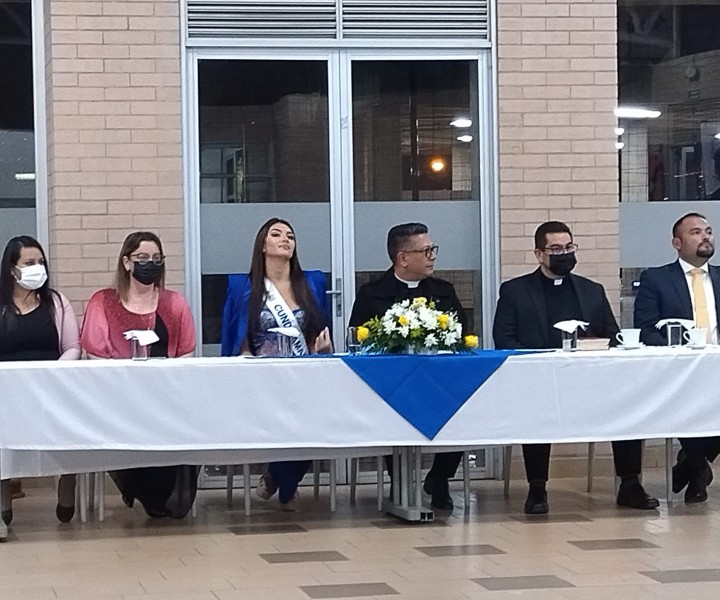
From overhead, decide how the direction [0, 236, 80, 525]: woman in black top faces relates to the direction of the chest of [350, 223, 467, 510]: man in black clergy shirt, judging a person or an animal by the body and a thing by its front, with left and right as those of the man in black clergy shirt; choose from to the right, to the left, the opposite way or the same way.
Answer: the same way

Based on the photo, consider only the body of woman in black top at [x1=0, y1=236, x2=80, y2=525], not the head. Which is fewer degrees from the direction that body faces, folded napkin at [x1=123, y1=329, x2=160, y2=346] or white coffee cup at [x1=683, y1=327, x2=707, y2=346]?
the folded napkin

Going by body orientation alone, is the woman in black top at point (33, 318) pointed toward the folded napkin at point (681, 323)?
no

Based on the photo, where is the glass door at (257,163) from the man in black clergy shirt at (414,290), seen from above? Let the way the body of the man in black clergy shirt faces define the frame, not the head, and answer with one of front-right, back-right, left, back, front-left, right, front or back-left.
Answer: back-right

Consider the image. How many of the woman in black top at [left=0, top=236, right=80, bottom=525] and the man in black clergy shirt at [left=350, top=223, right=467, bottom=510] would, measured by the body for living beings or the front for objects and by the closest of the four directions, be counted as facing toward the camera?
2

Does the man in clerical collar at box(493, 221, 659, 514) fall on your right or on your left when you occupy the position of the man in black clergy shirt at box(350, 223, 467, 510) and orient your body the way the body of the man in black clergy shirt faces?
on your left

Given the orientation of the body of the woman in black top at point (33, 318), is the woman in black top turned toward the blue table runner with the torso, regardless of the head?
no

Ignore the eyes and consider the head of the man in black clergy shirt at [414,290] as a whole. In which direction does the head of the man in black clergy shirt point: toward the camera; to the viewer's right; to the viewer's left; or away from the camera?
to the viewer's right

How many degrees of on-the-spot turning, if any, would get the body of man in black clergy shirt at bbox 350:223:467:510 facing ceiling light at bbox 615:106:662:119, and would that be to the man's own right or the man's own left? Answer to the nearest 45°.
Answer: approximately 135° to the man's own left

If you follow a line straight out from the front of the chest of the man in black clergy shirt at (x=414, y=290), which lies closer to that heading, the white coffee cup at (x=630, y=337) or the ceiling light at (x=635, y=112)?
the white coffee cup

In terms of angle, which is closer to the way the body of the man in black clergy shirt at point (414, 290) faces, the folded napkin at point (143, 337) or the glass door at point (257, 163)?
the folded napkin

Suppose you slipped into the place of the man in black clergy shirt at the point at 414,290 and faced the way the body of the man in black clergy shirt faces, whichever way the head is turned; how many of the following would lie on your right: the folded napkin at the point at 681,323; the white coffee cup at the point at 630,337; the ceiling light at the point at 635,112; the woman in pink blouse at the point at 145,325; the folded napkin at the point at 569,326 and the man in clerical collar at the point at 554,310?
1

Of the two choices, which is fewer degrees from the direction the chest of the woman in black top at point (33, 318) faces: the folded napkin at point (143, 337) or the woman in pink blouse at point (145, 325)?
the folded napkin

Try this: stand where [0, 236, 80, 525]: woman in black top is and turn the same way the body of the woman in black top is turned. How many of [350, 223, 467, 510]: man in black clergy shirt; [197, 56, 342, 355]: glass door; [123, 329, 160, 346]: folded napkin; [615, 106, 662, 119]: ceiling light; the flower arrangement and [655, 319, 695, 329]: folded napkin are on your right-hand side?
0

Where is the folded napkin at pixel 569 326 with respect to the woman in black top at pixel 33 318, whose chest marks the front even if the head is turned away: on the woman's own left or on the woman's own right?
on the woman's own left

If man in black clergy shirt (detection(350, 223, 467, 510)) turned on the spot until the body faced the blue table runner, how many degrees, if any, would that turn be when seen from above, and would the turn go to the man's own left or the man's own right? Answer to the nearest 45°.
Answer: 0° — they already face it

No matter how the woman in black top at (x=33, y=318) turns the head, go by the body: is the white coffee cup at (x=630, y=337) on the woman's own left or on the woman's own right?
on the woman's own left

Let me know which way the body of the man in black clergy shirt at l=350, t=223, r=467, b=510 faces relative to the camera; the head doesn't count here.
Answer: toward the camera

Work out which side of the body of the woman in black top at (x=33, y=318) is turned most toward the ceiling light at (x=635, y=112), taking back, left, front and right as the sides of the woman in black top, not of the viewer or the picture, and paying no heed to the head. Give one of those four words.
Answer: left
